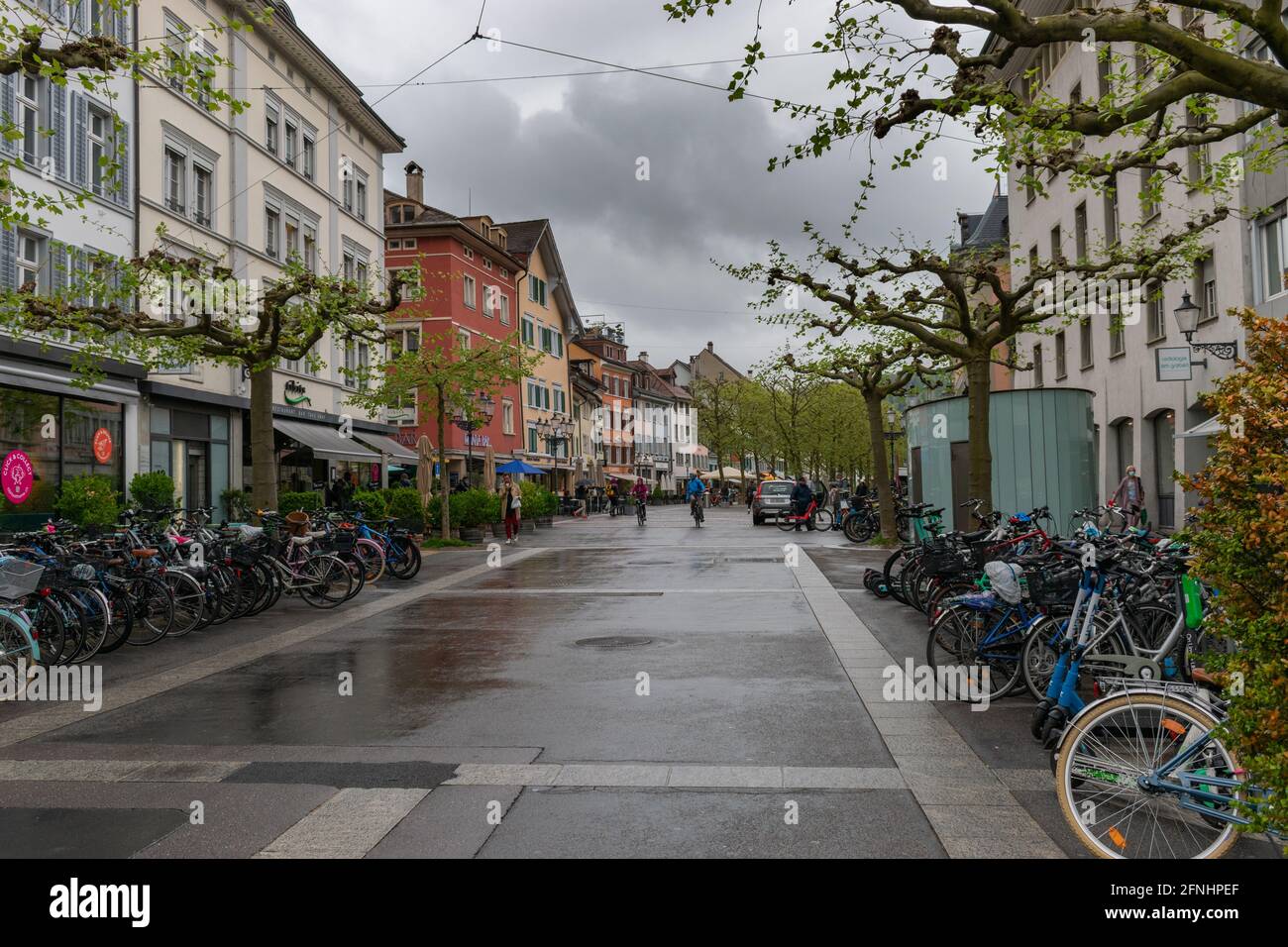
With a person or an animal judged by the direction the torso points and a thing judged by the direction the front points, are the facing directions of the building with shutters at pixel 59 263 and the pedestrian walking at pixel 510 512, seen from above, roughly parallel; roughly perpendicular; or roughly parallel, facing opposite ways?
roughly perpendicular

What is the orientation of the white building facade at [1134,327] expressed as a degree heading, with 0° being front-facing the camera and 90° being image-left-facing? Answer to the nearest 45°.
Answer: approximately 45°

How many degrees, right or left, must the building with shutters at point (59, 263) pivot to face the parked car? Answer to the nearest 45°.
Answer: approximately 45° to its left

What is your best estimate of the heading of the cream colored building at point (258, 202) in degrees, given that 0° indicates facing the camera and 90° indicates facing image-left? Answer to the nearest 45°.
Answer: approximately 315°

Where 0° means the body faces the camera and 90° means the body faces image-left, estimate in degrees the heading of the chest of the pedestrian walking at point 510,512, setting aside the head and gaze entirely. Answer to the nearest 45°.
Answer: approximately 0°

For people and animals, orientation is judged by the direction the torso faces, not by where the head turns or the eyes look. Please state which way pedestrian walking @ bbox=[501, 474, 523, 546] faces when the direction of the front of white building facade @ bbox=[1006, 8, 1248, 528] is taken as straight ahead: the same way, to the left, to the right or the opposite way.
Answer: to the left

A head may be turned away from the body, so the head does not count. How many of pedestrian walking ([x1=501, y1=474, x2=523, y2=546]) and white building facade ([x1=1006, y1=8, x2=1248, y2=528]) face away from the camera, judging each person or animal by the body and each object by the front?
0

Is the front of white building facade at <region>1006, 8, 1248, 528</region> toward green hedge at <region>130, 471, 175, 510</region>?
yes

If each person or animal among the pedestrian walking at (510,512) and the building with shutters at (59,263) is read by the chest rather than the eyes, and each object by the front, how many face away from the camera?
0

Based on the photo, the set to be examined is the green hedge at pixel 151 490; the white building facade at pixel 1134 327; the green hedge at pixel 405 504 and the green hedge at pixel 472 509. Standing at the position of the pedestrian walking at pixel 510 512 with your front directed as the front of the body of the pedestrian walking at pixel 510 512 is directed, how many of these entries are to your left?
1

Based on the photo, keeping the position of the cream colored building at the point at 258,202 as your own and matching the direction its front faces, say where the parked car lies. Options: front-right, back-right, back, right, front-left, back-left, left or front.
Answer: front-left
